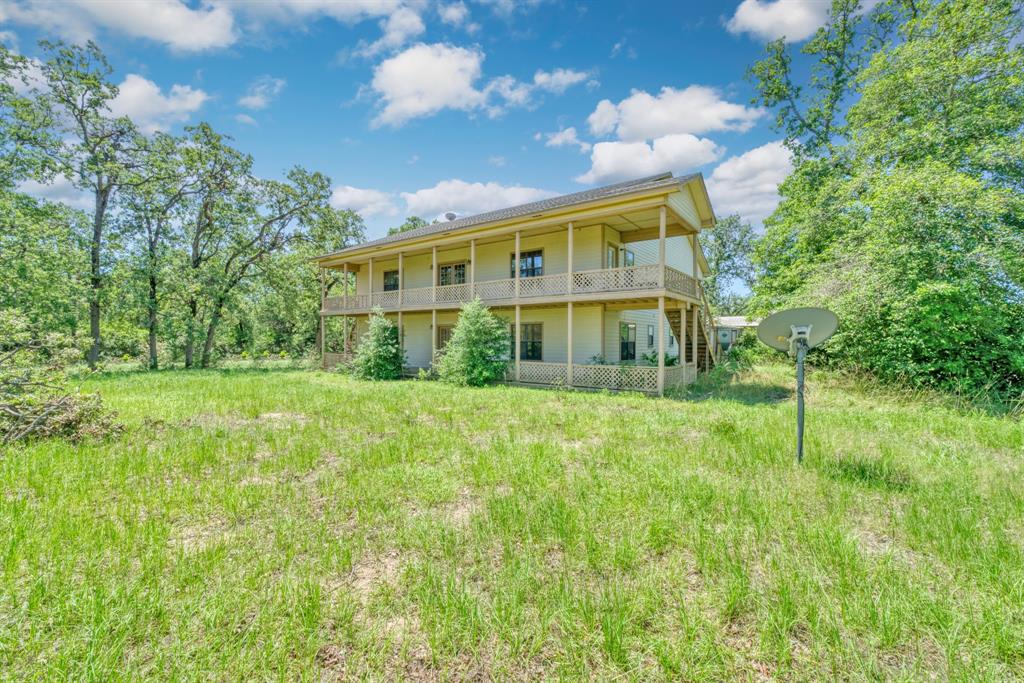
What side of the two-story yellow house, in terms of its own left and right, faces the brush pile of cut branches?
front

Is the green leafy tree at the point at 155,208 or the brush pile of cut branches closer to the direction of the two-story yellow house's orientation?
the brush pile of cut branches

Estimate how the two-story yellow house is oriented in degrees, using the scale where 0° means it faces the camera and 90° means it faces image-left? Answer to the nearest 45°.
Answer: approximately 45°

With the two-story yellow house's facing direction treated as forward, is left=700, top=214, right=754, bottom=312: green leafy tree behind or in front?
behind

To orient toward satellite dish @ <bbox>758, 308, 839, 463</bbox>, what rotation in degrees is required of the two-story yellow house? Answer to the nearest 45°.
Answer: approximately 45° to its left

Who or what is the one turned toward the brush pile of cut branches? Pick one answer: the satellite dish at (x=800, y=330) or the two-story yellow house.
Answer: the two-story yellow house
